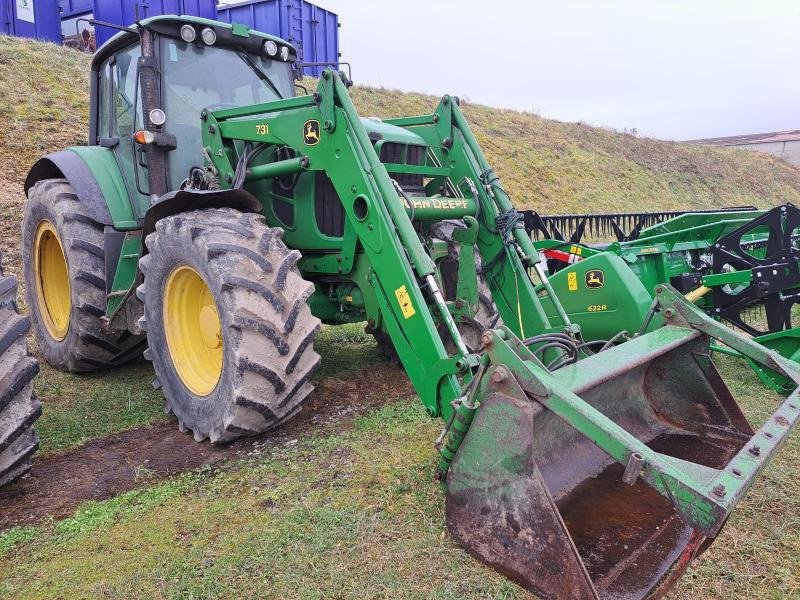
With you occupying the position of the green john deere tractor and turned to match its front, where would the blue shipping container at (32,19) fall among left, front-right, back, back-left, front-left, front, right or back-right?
back

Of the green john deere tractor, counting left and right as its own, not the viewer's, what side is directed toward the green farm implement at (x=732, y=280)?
left

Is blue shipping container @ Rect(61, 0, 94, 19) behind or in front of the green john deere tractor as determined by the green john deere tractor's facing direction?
behind

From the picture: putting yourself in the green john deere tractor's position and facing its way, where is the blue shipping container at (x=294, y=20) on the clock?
The blue shipping container is roughly at 7 o'clock from the green john deere tractor.

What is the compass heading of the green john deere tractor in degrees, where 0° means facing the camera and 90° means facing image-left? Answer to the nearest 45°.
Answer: approximately 315°

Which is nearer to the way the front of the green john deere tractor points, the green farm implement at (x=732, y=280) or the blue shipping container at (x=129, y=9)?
the green farm implement
